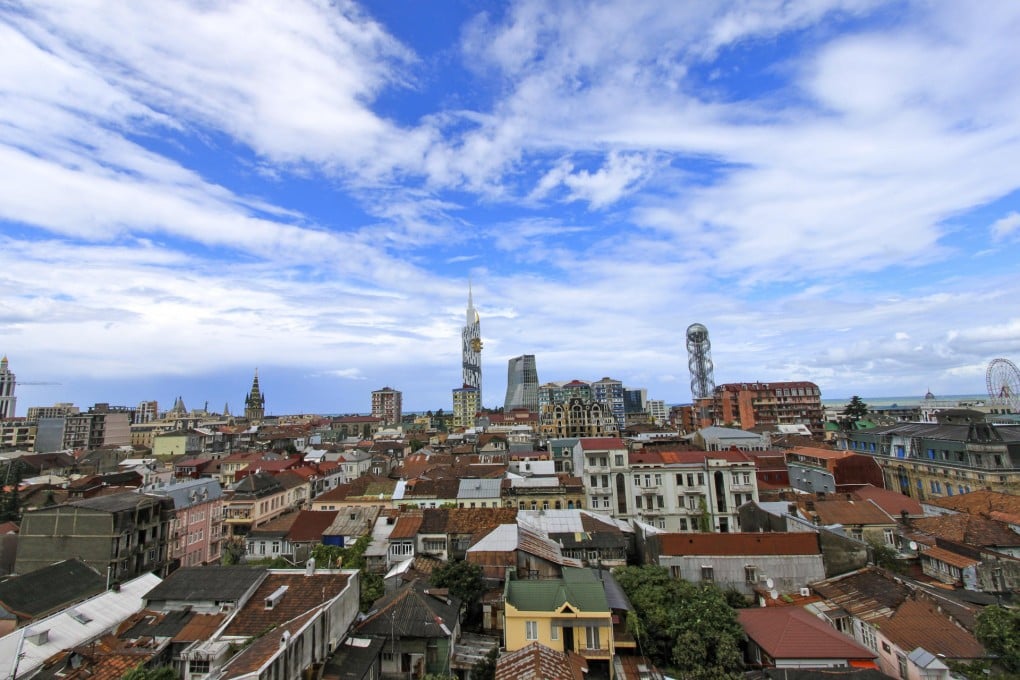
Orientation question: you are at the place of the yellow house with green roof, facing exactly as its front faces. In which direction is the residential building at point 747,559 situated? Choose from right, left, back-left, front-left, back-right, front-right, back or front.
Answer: back-left

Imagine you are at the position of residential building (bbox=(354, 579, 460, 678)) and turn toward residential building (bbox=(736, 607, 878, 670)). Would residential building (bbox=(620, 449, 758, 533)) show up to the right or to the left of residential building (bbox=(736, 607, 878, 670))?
left

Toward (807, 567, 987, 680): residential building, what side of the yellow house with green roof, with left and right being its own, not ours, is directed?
left

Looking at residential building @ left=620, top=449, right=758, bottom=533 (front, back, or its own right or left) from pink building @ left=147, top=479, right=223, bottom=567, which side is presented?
right

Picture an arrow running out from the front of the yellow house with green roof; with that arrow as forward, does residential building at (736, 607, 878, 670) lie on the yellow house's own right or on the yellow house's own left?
on the yellow house's own left

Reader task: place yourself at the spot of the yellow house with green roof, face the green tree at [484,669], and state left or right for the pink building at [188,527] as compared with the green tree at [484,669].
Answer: right

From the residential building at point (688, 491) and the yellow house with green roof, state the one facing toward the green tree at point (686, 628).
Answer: the residential building

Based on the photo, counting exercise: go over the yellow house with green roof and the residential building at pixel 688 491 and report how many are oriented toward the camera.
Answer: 2

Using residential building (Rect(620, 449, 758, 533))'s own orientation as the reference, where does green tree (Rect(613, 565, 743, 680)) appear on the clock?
The green tree is roughly at 12 o'clock from the residential building.

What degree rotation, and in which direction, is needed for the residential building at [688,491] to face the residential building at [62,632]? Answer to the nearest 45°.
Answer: approximately 45° to its right

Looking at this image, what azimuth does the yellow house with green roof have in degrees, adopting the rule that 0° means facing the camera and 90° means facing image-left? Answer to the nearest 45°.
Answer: approximately 0°
